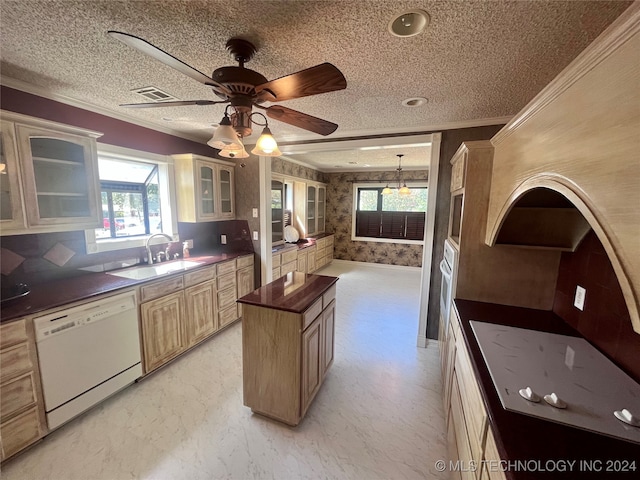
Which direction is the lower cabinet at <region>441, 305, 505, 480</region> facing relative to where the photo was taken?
to the viewer's left

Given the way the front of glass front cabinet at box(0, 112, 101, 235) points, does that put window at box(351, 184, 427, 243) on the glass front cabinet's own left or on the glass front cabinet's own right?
on the glass front cabinet's own left

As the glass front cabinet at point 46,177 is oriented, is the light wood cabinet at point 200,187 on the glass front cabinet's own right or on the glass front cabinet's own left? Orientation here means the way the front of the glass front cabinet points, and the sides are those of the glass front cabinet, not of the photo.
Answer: on the glass front cabinet's own left

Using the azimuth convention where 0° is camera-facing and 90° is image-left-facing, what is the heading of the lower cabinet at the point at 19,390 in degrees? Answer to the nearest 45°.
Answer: approximately 315°

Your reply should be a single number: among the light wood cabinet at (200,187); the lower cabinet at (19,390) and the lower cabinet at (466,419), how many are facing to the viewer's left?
1

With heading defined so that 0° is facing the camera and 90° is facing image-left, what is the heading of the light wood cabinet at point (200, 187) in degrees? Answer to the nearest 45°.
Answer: approximately 315°

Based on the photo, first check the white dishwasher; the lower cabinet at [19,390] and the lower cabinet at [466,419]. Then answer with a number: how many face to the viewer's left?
1

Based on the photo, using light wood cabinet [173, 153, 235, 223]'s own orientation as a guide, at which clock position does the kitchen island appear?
The kitchen island is roughly at 1 o'clock from the light wood cabinet.

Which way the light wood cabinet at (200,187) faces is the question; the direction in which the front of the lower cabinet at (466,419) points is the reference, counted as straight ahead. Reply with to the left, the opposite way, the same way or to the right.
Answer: the opposite way

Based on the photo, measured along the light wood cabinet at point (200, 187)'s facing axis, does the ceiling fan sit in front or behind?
in front
